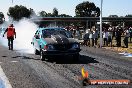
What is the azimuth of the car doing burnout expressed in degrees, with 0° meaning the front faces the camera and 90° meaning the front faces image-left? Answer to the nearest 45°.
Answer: approximately 315°
